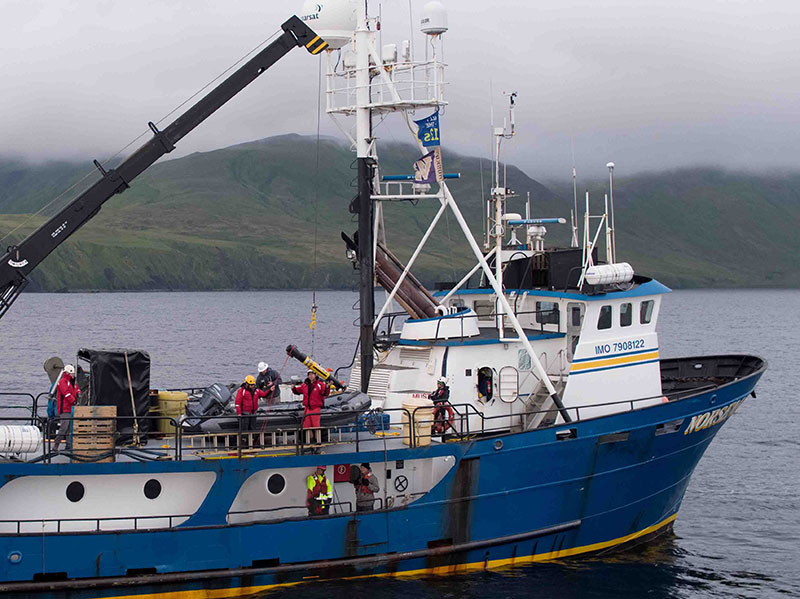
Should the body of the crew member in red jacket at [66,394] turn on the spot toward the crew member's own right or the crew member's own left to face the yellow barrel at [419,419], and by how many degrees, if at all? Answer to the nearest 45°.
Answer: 0° — they already face it

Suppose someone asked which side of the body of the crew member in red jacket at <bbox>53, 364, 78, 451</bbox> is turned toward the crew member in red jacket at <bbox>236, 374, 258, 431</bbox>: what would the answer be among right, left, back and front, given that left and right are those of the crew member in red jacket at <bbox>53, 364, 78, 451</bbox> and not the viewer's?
front

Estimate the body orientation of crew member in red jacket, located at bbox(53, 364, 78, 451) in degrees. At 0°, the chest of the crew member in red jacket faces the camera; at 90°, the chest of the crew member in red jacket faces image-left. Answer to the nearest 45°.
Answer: approximately 270°

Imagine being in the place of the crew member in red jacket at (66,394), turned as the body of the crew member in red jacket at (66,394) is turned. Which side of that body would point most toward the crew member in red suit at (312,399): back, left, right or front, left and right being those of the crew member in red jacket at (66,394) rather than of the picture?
front

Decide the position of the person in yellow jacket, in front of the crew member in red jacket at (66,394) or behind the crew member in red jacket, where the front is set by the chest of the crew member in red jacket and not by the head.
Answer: in front

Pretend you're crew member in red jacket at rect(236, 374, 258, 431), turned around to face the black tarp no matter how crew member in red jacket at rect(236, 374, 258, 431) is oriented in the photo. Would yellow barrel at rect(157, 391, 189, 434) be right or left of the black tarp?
right

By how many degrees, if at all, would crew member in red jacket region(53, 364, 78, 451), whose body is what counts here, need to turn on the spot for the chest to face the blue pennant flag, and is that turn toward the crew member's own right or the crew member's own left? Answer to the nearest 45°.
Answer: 0° — they already face it
